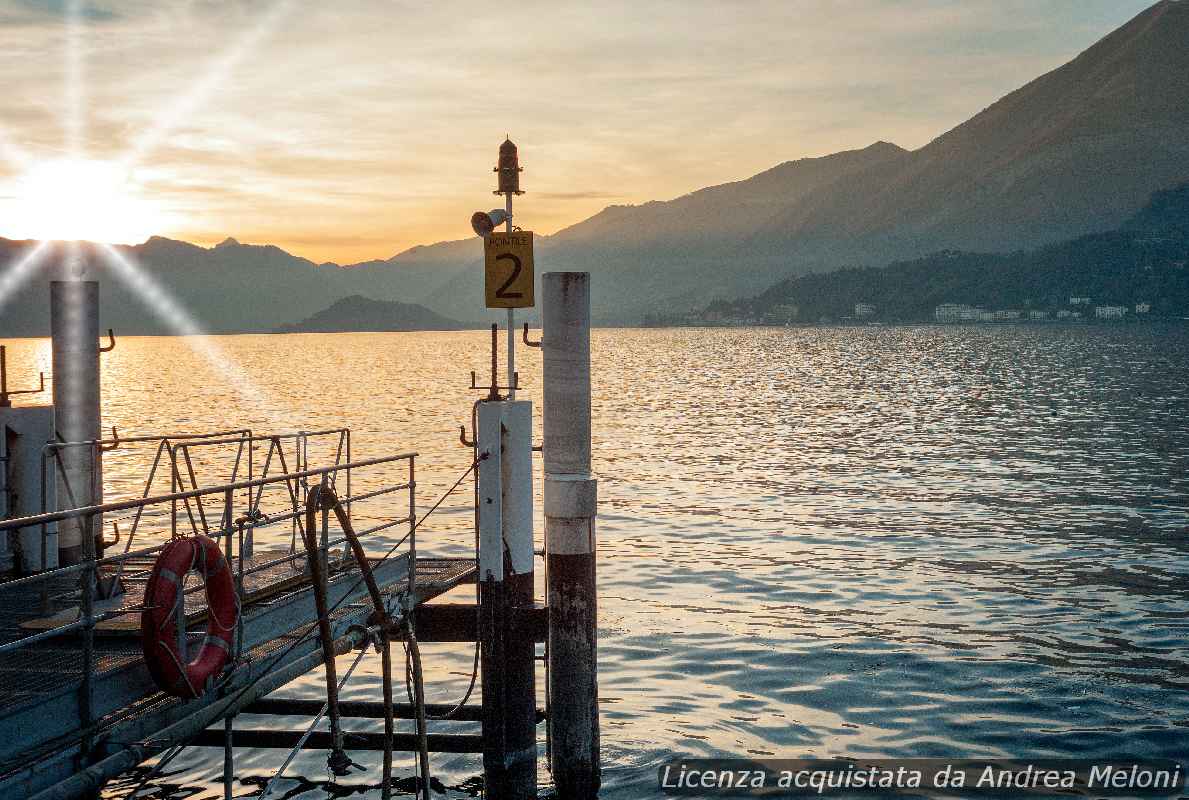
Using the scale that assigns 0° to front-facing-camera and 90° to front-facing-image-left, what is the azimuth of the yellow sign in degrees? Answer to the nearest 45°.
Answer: approximately 0°

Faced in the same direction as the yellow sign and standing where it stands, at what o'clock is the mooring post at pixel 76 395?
The mooring post is roughly at 4 o'clock from the yellow sign.

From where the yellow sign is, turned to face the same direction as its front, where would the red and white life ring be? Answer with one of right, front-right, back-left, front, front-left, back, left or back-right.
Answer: front-right
